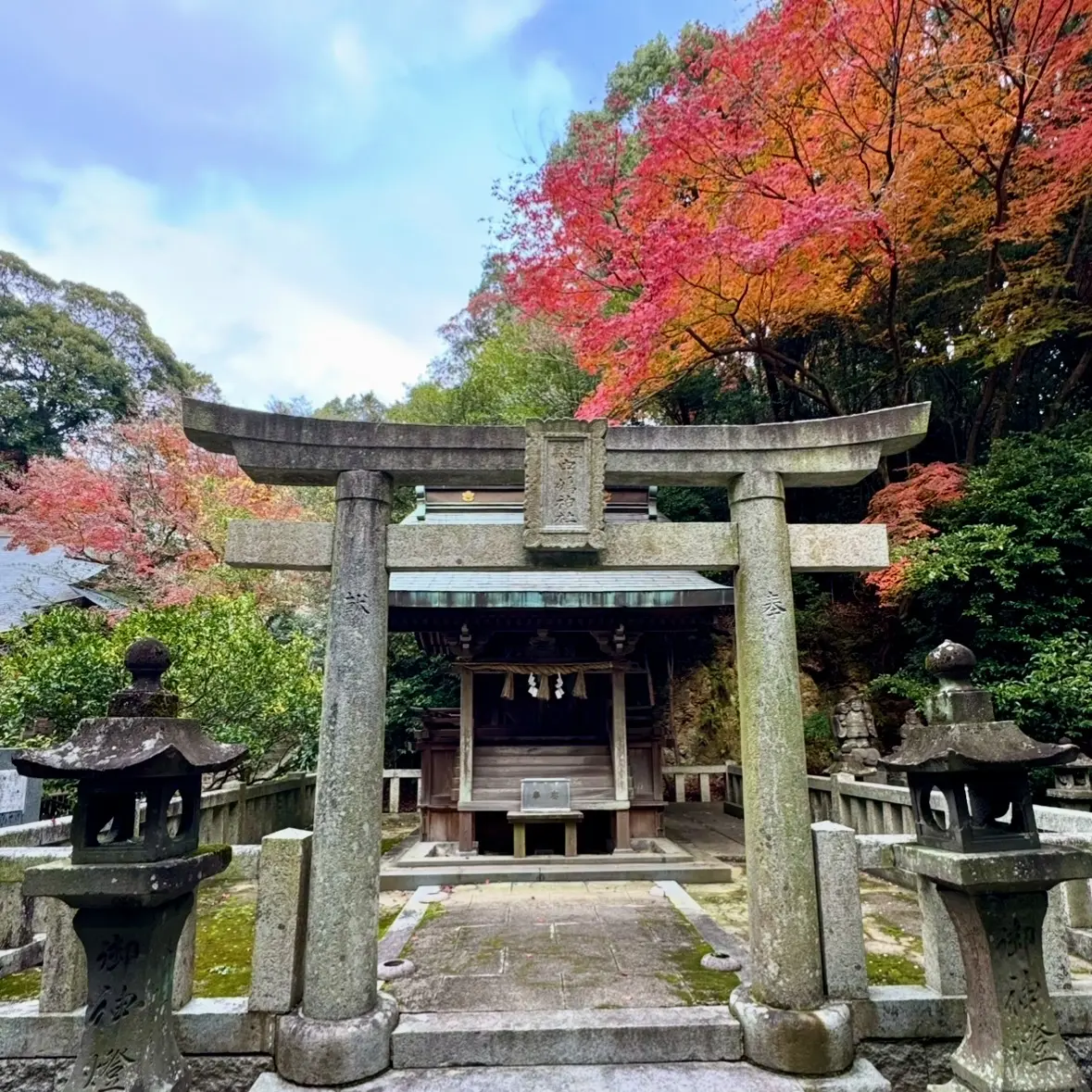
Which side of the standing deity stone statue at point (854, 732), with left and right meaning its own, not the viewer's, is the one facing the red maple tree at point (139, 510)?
right

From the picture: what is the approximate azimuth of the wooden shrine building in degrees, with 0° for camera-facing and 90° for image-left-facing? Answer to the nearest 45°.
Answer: approximately 0°

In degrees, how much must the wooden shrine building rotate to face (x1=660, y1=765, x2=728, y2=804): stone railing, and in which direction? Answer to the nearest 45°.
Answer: approximately 135° to its left

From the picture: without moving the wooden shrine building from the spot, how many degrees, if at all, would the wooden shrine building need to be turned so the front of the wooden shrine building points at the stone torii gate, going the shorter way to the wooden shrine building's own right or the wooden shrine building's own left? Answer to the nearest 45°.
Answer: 0° — it already faces it

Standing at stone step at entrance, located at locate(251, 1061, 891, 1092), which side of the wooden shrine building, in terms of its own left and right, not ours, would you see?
front

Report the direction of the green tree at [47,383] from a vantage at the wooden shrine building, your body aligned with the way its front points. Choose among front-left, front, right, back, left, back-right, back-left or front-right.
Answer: back-right

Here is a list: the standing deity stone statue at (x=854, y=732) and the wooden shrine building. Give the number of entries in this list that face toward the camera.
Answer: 2

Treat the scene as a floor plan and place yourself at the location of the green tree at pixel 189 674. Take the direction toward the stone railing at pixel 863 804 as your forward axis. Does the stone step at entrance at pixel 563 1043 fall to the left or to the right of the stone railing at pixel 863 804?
right

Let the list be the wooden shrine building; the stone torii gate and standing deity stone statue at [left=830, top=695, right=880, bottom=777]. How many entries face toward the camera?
3

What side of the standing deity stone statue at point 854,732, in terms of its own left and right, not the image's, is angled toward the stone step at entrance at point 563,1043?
front

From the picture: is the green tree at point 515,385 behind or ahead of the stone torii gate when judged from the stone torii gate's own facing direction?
behind

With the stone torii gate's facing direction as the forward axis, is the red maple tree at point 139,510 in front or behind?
behind

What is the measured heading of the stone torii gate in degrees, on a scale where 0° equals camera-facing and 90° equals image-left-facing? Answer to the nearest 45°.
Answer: approximately 0°

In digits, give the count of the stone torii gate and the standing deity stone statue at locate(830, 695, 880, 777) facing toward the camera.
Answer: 2
